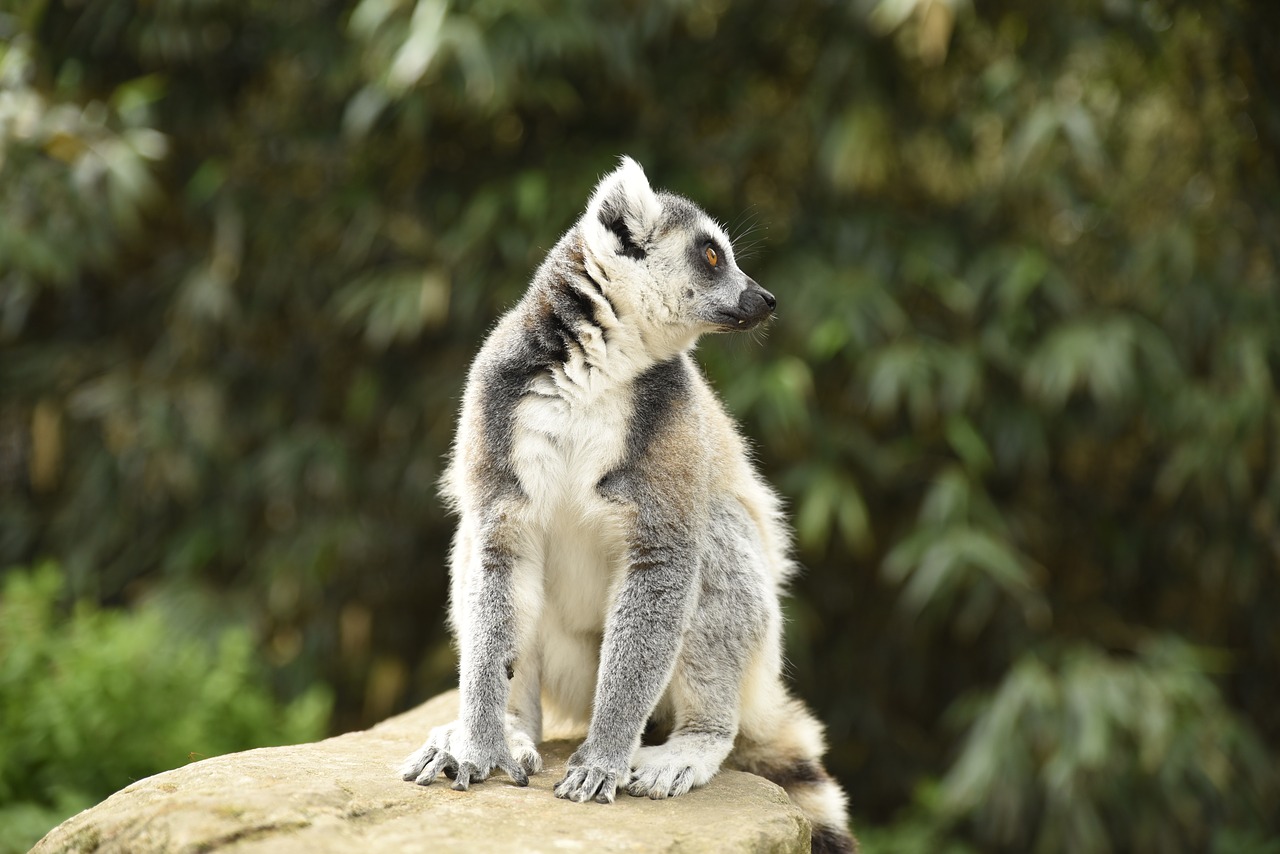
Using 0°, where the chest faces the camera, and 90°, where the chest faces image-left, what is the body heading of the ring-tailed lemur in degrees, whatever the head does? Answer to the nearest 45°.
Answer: approximately 45°
